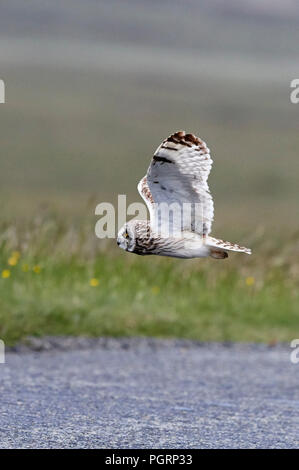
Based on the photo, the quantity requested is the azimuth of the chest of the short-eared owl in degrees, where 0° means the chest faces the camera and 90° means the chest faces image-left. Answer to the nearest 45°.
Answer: approximately 90°
